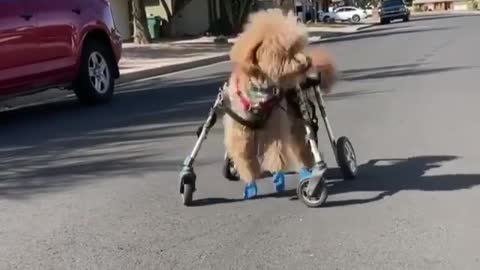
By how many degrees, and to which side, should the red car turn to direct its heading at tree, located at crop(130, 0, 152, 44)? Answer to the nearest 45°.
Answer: approximately 135° to its right

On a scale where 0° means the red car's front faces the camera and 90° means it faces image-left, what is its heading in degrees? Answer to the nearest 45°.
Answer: approximately 45°

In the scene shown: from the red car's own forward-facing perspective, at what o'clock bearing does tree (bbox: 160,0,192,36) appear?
The tree is roughly at 5 o'clock from the red car.

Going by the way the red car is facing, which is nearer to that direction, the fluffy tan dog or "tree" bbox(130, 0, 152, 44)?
the fluffy tan dog

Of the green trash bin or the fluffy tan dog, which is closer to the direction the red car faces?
the fluffy tan dog

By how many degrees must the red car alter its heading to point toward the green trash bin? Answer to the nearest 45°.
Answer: approximately 135° to its right
